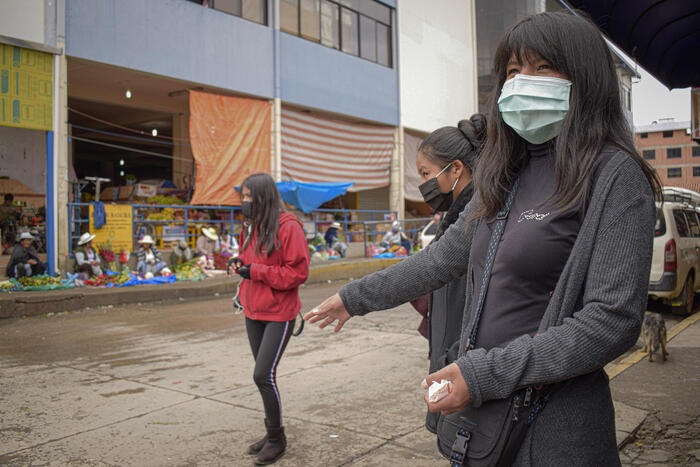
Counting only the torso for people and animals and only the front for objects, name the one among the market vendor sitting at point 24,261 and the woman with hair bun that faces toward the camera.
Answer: the market vendor sitting

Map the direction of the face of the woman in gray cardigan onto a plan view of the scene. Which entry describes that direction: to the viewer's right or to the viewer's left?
to the viewer's left

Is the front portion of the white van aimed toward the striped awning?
no

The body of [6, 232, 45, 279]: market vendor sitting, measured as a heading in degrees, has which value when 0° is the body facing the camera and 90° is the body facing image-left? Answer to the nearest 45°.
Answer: approximately 0°

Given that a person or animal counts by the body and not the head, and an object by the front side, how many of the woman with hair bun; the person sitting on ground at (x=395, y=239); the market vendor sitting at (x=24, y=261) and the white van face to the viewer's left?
1

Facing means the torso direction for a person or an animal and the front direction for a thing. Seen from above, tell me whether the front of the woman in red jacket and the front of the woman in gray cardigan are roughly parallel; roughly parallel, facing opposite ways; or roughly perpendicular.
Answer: roughly parallel

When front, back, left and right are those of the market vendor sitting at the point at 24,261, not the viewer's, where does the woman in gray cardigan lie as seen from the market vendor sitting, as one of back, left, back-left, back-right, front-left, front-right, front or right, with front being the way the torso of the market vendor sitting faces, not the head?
front

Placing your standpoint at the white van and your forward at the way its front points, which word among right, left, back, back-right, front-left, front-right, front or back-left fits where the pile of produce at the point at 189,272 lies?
back-left

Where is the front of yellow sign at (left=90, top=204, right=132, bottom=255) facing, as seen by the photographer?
facing the viewer

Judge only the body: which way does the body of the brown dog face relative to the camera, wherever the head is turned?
away from the camera

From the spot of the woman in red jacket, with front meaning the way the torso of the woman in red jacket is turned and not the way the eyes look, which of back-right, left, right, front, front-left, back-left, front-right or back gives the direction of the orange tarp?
back-right

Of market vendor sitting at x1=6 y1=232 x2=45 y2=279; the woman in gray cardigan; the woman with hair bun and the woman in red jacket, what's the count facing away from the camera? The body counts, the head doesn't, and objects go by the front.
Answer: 0

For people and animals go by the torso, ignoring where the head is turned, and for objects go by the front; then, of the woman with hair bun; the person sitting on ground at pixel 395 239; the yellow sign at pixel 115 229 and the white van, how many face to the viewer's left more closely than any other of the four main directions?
1

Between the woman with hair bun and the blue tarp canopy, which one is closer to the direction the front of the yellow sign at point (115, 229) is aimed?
the woman with hair bun

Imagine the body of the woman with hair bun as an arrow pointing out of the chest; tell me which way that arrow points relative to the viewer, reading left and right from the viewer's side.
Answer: facing to the left of the viewer

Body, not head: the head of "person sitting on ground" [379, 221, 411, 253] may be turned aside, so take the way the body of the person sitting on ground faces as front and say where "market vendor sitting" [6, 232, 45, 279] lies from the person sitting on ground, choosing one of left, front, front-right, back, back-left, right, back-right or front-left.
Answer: front-right

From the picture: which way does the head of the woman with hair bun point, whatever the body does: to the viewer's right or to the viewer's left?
to the viewer's left

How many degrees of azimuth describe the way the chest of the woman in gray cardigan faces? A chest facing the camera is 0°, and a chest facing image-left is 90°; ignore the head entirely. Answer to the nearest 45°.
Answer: approximately 45°
